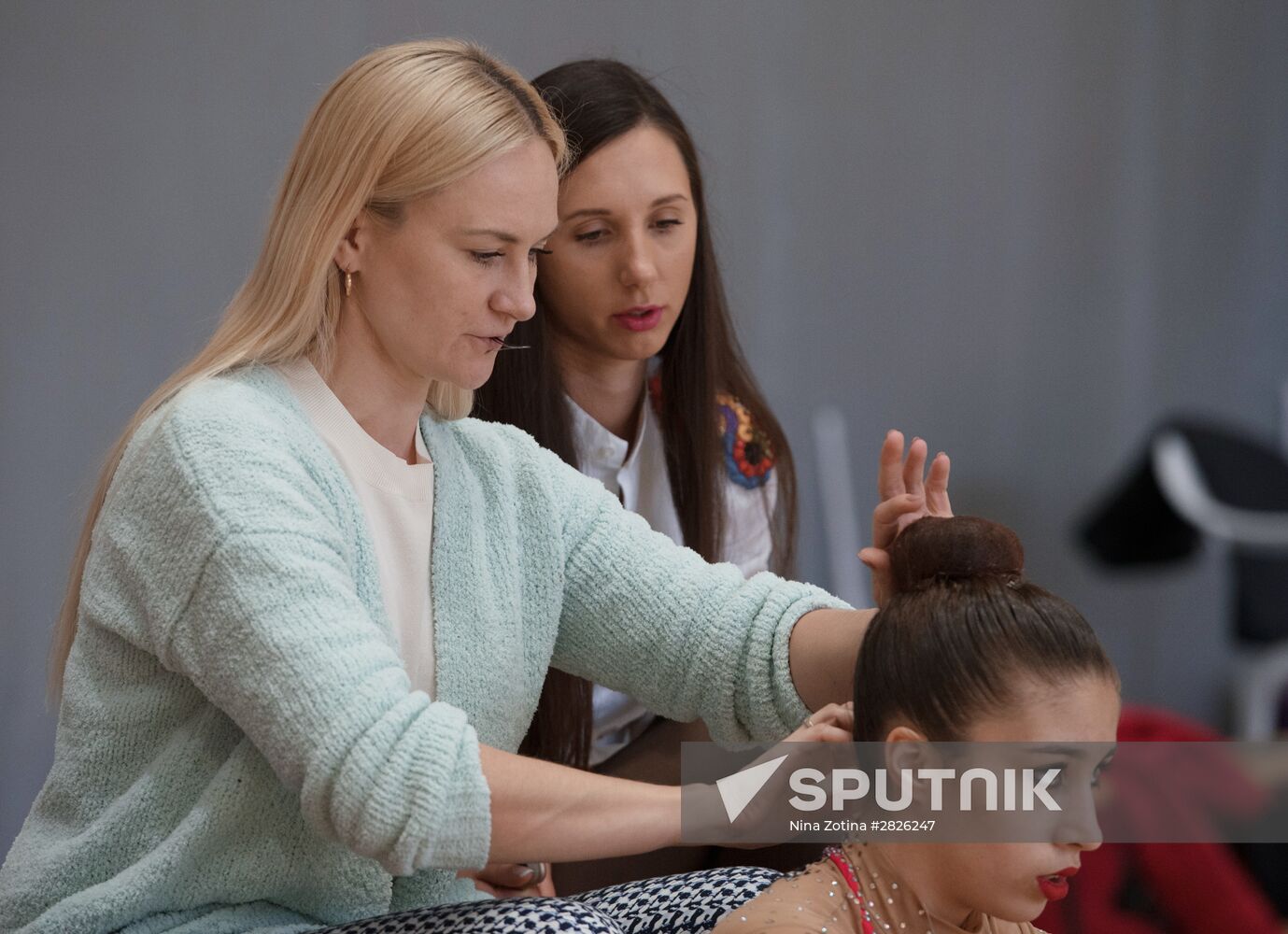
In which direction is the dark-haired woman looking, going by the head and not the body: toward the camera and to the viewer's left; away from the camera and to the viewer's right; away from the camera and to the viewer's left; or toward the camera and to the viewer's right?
toward the camera and to the viewer's right

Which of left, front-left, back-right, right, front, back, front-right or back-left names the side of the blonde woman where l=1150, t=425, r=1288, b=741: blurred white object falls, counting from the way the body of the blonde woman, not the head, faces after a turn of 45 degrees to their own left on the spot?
front-left

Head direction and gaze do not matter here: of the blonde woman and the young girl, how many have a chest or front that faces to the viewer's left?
0

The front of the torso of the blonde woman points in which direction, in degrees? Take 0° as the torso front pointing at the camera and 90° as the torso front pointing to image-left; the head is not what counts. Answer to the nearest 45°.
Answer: approximately 315°

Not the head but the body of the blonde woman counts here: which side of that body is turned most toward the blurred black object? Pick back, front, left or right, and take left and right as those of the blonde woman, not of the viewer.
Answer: left

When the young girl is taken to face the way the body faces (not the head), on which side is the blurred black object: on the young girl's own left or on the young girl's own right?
on the young girl's own left

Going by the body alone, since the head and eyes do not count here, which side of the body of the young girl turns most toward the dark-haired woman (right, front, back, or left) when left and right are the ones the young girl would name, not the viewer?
back

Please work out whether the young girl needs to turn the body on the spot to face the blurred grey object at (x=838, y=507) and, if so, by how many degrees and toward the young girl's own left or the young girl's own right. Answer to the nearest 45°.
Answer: approximately 135° to the young girl's own left

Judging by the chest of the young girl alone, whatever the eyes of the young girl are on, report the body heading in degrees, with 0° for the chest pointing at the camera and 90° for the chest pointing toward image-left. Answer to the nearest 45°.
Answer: approximately 315°

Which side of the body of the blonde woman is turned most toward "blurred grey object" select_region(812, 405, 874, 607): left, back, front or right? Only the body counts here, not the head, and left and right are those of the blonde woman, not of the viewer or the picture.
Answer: left
